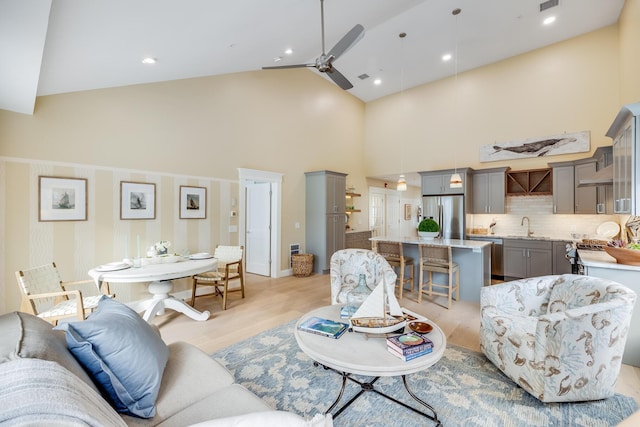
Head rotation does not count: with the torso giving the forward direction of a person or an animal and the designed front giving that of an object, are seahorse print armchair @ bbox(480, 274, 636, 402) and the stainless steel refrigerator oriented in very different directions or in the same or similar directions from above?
very different directions

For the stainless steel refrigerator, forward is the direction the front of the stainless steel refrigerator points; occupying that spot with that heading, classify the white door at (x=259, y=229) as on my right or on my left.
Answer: on my right

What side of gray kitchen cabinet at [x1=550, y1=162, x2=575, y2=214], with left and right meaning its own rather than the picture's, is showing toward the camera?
front

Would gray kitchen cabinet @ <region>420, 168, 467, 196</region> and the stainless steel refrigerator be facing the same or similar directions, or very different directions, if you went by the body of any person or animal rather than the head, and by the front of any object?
same or similar directions

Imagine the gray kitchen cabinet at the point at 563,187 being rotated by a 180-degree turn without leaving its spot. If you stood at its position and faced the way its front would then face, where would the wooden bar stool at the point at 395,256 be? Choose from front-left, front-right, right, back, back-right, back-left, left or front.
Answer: back-left

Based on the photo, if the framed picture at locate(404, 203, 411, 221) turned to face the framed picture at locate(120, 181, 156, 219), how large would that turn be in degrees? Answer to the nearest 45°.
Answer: approximately 45° to its right

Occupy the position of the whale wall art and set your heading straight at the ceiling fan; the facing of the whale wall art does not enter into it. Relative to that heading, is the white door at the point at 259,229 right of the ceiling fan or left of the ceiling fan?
right

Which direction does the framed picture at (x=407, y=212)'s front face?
toward the camera

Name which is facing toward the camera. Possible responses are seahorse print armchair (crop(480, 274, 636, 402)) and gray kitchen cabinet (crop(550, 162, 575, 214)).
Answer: the gray kitchen cabinet

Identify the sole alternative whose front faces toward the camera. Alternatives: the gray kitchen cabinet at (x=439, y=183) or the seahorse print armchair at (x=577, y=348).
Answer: the gray kitchen cabinet

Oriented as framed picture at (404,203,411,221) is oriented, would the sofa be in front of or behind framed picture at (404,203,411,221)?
in front

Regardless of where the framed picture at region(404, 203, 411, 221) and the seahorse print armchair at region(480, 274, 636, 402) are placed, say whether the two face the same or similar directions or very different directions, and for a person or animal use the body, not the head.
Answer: very different directions

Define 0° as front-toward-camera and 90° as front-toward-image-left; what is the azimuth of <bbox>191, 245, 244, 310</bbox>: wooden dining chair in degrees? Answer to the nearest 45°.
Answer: approximately 45°

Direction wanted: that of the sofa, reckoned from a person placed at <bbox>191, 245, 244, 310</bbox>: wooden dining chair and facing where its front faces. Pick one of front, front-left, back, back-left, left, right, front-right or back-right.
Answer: front-left

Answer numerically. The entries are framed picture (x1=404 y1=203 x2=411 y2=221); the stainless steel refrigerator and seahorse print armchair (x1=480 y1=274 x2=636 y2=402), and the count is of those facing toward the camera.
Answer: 2
